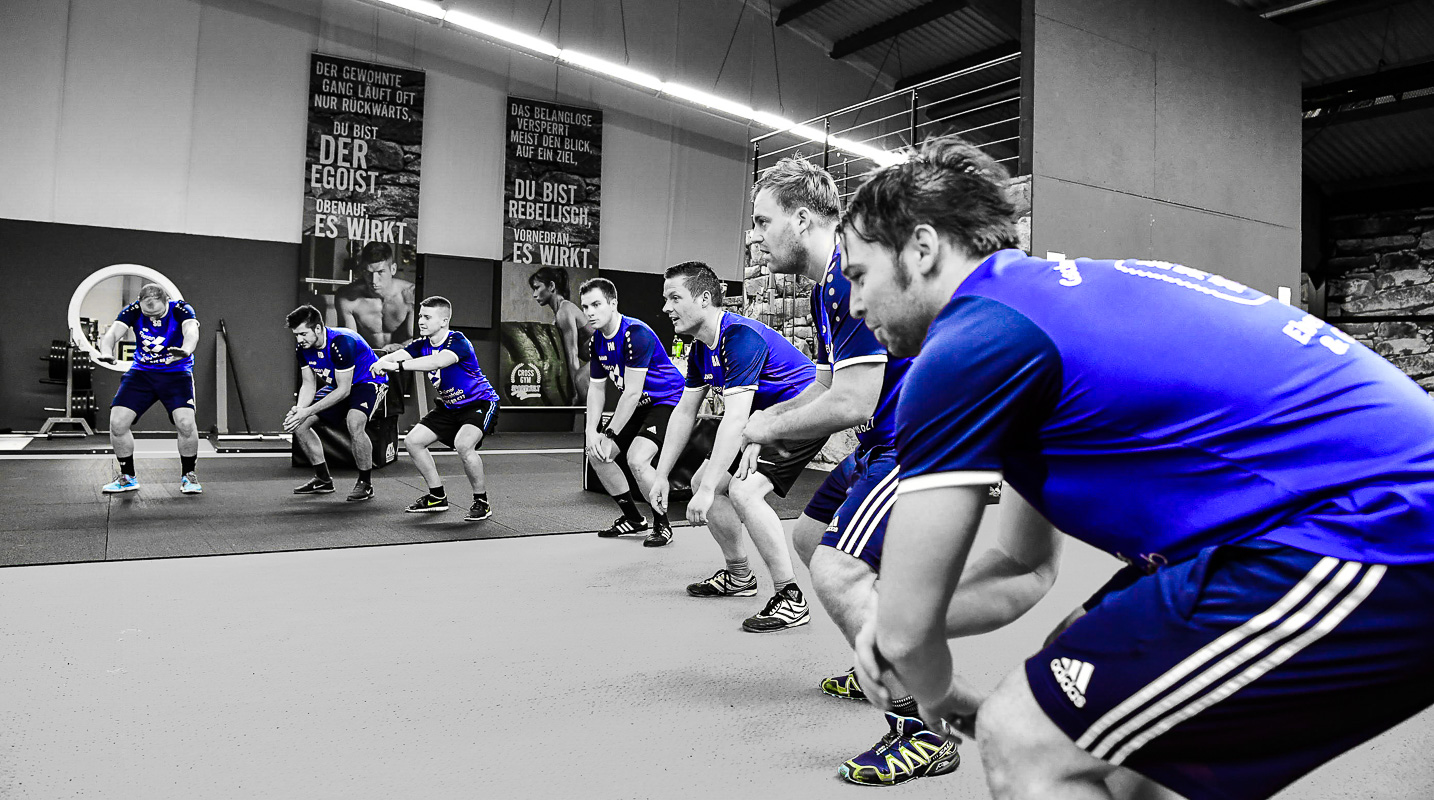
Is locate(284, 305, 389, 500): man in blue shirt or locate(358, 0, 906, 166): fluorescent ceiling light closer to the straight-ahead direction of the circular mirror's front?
the man in blue shirt

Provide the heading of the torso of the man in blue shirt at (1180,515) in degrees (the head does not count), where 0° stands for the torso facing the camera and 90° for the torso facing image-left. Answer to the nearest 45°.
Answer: approximately 90°

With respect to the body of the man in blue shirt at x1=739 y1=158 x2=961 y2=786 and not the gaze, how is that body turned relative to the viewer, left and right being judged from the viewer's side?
facing to the left of the viewer

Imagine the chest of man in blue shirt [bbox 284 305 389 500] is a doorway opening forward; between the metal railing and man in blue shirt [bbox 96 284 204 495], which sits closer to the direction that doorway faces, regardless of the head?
the man in blue shirt

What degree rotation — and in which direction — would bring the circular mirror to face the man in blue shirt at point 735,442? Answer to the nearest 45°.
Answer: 0° — it already faces them

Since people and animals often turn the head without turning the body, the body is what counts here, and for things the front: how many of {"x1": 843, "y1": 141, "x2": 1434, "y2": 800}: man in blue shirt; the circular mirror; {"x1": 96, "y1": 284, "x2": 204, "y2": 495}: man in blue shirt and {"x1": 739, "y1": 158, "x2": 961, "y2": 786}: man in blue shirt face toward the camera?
2

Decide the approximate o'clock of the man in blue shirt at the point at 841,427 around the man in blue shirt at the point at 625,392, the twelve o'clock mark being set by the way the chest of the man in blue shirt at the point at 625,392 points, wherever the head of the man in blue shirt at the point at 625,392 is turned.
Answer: the man in blue shirt at the point at 841,427 is roughly at 10 o'clock from the man in blue shirt at the point at 625,392.
